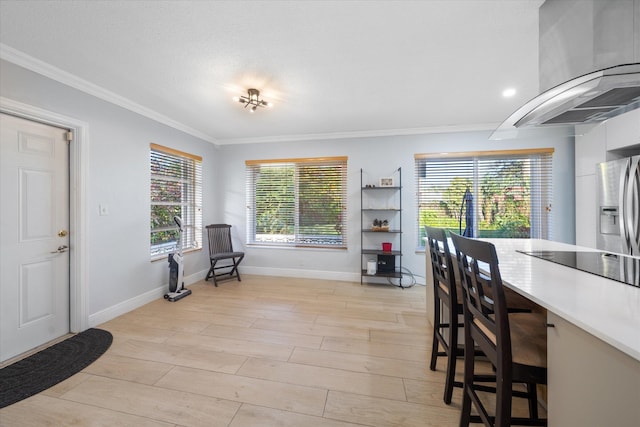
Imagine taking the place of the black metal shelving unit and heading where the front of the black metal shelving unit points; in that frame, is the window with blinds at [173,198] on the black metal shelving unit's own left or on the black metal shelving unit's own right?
on the black metal shelving unit's own right

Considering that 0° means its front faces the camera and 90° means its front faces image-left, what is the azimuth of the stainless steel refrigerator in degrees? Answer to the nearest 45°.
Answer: approximately 45°

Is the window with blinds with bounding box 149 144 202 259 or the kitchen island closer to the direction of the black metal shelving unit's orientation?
the kitchen island

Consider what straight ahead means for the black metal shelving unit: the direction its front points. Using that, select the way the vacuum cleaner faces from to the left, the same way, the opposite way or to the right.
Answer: to the left

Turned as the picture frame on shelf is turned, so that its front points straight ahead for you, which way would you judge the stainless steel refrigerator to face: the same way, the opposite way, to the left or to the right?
to the right

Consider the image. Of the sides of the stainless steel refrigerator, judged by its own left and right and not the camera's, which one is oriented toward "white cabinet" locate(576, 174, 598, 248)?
right
